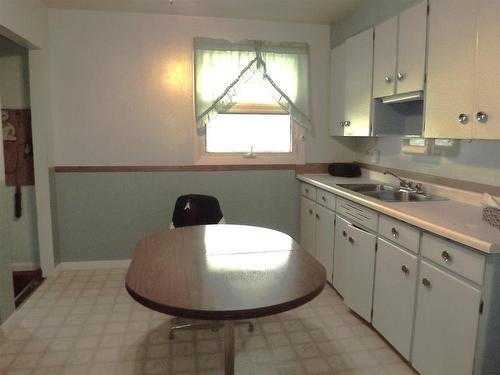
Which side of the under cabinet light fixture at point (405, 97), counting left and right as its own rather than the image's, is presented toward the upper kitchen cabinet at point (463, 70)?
left

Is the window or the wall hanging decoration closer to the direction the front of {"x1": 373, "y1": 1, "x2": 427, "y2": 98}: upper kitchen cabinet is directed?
the wall hanging decoration

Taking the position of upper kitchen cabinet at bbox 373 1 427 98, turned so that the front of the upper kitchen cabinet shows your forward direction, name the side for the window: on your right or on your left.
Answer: on your right

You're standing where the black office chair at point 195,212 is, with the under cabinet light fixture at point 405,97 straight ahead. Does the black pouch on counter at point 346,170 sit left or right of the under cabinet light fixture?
left

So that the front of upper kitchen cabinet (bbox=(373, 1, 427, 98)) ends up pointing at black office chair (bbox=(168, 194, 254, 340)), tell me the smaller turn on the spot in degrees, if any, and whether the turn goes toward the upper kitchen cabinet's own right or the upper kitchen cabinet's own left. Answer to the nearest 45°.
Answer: approximately 45° to the upper kitchen cabinet's own right

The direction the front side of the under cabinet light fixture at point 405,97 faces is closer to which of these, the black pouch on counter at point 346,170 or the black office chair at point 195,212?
the black office chair

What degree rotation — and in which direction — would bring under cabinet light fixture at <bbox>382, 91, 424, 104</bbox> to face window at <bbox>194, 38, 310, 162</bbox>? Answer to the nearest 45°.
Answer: approximately 90° to its right

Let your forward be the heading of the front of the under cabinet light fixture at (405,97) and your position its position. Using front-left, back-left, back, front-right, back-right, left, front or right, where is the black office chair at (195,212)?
front-right

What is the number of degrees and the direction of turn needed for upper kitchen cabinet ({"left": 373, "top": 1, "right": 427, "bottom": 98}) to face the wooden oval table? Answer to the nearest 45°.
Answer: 0° — it already faces it
